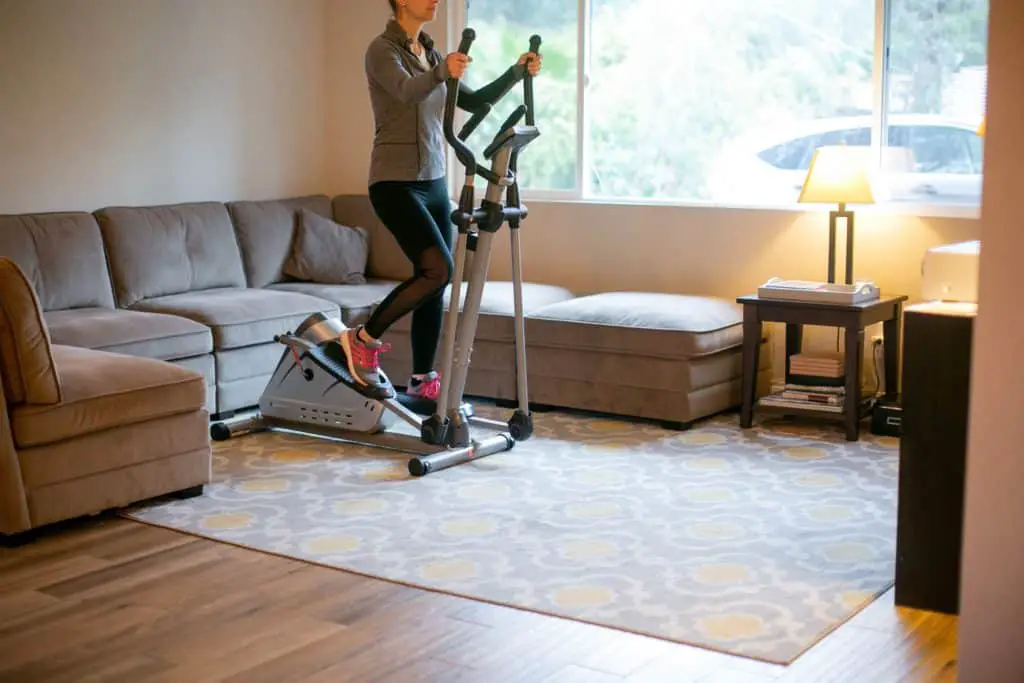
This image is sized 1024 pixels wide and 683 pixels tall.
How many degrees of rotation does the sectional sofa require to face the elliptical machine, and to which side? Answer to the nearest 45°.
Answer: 0° — it already faces it

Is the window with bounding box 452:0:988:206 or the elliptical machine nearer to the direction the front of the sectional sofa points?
the elliptical machine

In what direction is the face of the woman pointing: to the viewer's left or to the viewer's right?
to the viewer's right

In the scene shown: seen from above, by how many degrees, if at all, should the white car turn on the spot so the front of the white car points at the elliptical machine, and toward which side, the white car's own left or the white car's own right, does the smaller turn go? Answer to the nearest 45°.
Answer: approximately 135° to the white car's own right

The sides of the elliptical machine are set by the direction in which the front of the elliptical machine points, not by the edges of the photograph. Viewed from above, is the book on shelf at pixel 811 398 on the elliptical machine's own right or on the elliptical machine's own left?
on the elliptical machine's own left

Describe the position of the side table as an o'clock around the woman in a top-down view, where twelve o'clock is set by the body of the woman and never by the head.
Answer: The side table is roughly at 10 o'clock from the woman.

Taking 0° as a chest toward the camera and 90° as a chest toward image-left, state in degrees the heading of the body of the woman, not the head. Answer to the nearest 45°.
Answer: approximately 315°

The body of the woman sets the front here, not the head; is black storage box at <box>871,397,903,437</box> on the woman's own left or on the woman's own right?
on the woman's own left

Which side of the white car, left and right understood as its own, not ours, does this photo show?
right

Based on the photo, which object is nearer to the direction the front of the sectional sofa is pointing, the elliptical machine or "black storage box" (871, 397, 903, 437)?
the elliptical machine

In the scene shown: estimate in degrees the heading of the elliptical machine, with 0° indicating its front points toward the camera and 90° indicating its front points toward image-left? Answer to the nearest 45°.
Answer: approximately 315°

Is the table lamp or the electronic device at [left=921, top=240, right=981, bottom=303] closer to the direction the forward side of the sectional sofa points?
the electronic device
